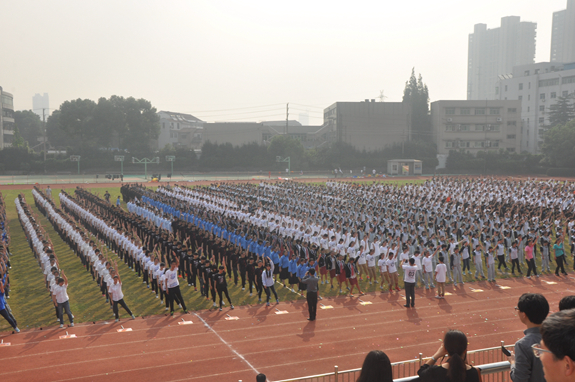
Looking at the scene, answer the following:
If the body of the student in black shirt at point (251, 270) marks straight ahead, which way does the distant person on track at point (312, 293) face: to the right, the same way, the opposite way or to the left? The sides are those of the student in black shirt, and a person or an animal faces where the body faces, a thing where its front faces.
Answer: the opposite way

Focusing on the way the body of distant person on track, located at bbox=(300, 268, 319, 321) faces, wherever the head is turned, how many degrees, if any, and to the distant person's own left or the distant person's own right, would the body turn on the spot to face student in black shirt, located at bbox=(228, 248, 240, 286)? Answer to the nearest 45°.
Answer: approximately 45° to the distant person's own left

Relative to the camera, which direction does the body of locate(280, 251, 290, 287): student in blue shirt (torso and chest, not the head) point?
toward the camera

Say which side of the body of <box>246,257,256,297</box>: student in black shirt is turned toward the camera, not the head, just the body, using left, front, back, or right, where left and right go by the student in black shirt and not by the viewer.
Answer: front

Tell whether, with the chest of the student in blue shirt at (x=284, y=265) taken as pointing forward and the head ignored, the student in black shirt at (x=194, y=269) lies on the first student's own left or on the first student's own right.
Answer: on the first student's own right

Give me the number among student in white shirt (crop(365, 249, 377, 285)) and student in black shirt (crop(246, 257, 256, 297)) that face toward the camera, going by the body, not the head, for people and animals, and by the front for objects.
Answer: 2

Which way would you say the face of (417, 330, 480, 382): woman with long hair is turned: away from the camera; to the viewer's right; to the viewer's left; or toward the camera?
away from the camera

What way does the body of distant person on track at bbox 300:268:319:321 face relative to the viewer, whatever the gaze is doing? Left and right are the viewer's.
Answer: facing away from the viewer

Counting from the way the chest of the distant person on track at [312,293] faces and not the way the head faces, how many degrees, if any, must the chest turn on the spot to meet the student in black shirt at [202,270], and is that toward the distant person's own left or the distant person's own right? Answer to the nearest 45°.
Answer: approximately 45° to the distant person's own left

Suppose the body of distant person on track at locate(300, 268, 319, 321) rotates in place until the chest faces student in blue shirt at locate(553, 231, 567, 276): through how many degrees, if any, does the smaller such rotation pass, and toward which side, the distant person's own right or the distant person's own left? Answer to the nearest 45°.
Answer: approximately 45° to the distant person's own right

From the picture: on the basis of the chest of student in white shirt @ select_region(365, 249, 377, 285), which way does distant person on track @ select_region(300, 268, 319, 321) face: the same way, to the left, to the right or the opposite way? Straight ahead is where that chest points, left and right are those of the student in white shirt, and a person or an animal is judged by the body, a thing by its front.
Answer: the opposite way

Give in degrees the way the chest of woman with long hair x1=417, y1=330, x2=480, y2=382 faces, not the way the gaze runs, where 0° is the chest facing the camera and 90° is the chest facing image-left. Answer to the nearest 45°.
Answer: approximately 135°

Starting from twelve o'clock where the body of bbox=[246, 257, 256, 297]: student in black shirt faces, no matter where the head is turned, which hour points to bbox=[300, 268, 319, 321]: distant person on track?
The distant person on track is roughly at 11 o'clock from the student in black shirt.

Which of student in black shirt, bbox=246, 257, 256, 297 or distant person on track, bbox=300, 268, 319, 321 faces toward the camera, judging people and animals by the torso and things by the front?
the student in black shirt

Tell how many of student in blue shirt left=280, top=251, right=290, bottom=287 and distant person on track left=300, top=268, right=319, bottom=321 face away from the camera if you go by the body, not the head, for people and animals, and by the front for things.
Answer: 1

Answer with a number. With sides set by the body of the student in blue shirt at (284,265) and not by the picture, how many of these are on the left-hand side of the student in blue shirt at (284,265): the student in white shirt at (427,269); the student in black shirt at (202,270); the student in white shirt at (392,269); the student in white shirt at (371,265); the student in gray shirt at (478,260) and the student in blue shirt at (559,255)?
5

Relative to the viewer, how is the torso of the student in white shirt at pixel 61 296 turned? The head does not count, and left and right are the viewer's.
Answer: facing the viewer

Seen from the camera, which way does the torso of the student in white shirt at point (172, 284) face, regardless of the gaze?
toward the camera

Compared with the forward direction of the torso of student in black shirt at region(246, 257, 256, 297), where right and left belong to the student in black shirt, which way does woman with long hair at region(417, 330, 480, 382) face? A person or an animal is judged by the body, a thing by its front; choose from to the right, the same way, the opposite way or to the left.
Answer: the opposite way

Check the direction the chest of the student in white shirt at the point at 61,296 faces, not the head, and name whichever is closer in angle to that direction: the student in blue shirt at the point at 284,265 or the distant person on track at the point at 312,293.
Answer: the distant person on track
